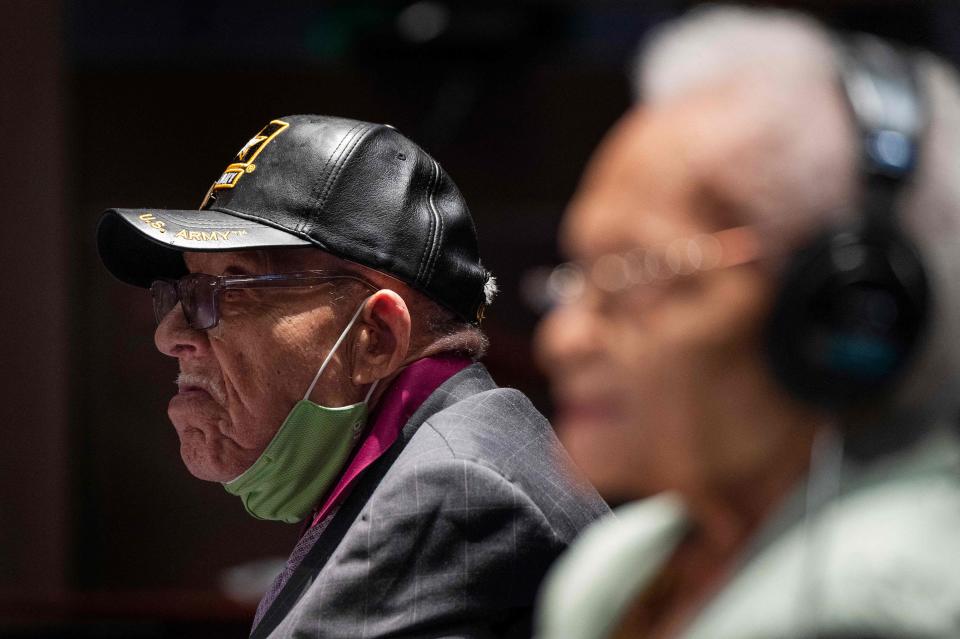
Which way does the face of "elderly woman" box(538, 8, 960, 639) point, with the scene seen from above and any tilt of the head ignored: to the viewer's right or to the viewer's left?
to the viewer's left

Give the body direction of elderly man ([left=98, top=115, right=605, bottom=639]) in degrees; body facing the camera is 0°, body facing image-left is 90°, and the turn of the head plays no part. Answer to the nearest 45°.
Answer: approximately 90°

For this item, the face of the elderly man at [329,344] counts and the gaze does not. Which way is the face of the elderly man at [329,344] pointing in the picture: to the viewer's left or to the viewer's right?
to the viewer's left
